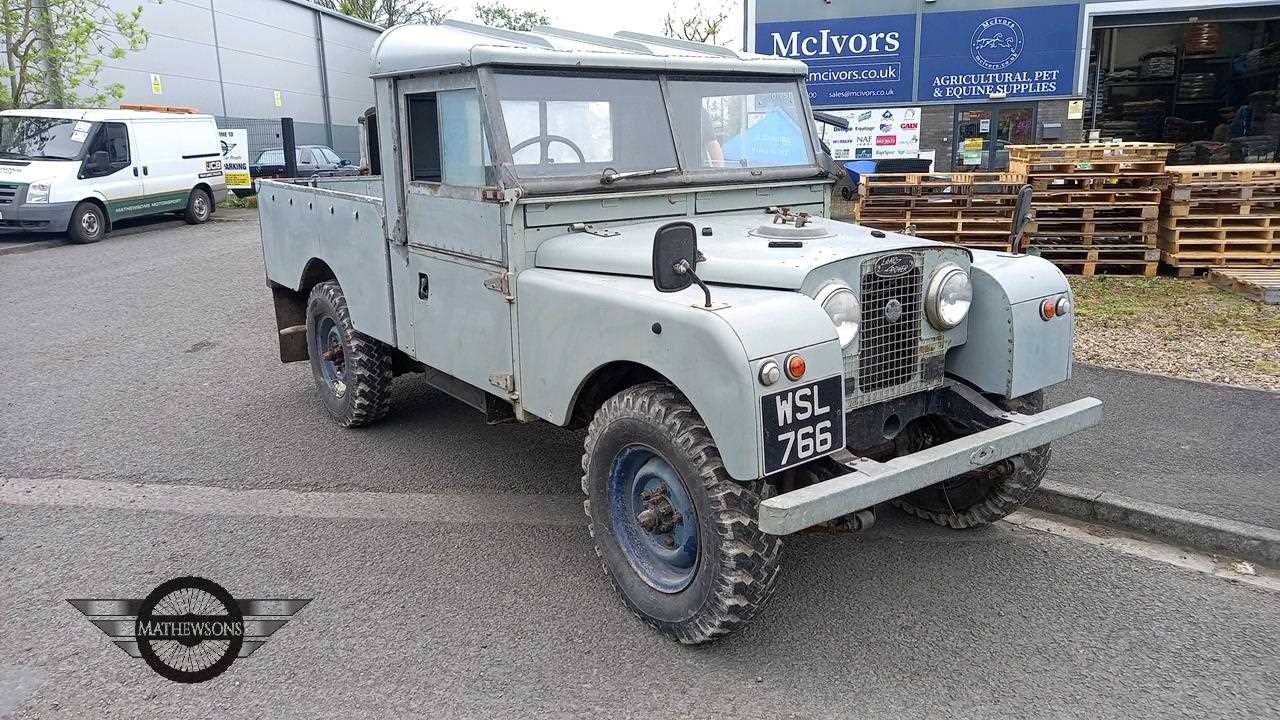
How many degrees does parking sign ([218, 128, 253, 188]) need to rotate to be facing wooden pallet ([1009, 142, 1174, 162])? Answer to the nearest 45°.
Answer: approximately 45° to its left

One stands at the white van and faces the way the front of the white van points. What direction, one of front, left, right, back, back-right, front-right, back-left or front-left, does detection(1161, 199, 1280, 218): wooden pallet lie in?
left

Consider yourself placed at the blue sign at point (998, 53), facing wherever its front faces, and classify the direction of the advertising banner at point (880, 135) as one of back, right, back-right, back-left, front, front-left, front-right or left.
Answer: right

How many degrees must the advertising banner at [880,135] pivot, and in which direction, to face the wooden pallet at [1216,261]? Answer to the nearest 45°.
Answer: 0° — it already faces it

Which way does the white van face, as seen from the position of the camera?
facing the viewer and to the left of the viewer

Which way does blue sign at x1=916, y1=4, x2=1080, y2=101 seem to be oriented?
toward the camera

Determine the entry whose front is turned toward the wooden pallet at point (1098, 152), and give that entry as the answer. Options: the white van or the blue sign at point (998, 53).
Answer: the blue sign

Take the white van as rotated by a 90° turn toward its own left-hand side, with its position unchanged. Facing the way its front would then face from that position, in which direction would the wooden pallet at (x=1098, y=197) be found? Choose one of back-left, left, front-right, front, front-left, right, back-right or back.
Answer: front

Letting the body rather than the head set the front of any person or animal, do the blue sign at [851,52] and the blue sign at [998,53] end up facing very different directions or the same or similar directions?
same or similar directions

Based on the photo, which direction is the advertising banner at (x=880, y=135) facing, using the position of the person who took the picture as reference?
facing the viewer

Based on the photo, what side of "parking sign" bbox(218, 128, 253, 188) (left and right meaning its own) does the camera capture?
front
